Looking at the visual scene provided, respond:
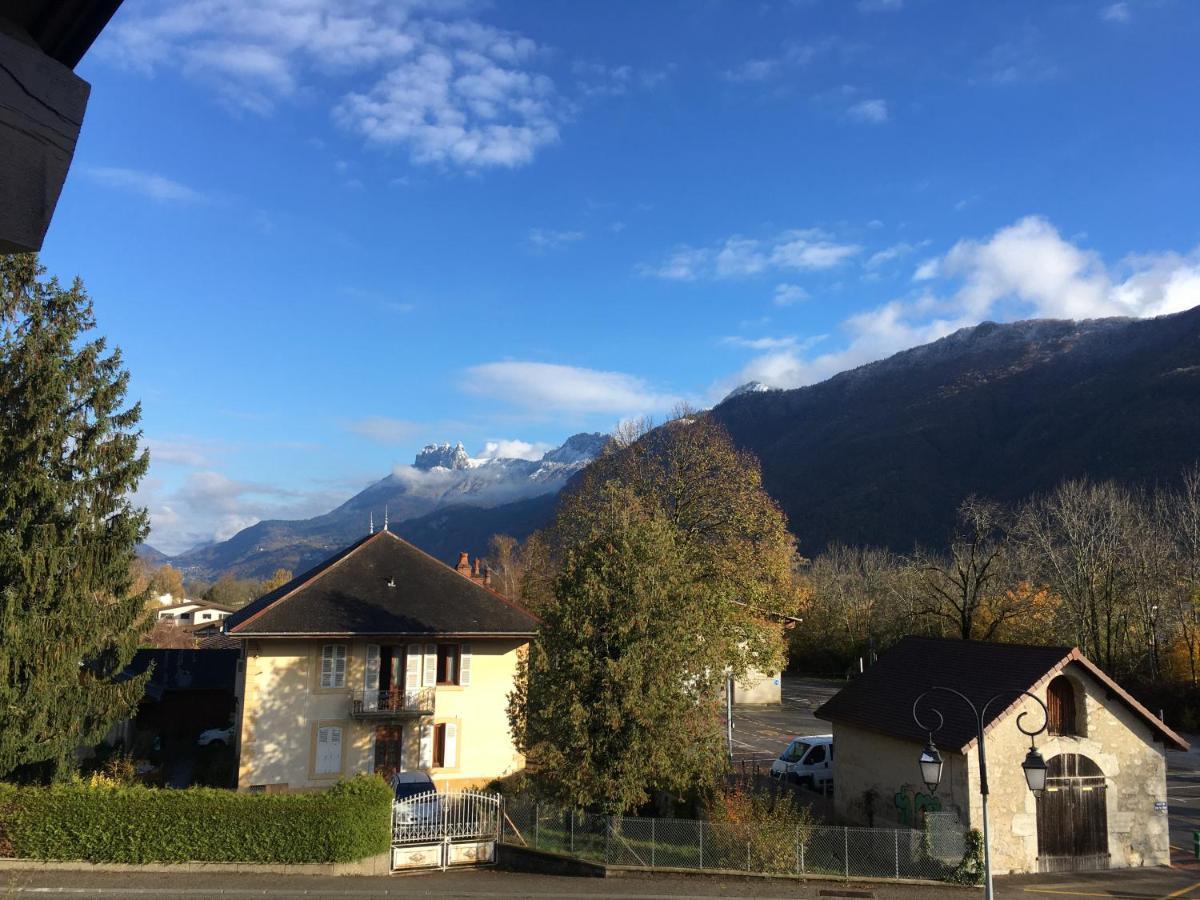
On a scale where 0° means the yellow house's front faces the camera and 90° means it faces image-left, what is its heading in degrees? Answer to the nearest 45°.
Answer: approximately 0°

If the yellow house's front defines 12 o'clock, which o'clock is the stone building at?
The stone building is roughly at 10 o'clock from the yellow house.

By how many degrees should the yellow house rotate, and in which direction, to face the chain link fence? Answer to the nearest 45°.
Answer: approximately 45° to its left

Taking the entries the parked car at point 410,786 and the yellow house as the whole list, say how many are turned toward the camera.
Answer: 2

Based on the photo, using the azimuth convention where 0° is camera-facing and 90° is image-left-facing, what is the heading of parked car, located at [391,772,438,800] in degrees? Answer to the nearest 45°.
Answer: approximately 0°

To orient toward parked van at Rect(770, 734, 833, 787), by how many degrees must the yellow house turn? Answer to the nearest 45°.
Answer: approximately 90° to its left

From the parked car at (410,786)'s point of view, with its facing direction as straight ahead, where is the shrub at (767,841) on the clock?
The shrub is roughly at 10 o'clock from the parked car.

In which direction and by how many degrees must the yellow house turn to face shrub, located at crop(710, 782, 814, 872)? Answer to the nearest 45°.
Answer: approximately 45° to its left

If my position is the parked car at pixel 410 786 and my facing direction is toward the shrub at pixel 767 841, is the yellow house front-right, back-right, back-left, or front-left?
back-left

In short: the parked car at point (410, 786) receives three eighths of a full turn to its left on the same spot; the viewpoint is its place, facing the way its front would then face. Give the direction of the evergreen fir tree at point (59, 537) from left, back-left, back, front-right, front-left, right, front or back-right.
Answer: back-left
